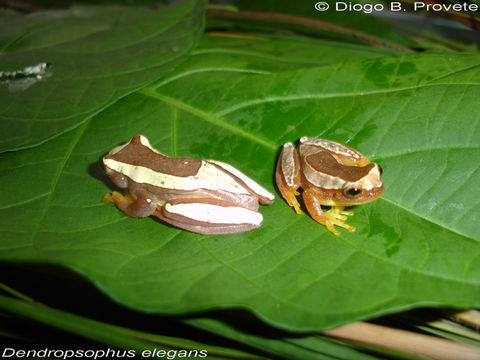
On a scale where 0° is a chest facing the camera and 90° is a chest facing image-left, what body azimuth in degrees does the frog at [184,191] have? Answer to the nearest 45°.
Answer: approximately 90°
